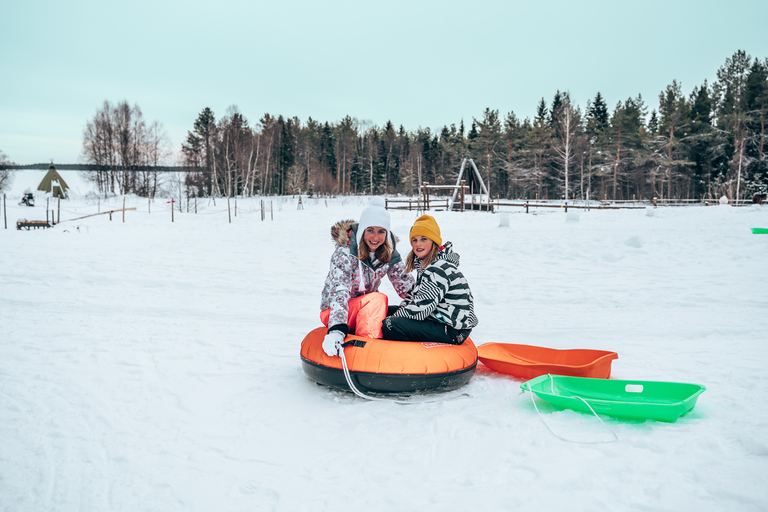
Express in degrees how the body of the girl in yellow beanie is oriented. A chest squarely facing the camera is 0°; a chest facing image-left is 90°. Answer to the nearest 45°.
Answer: approximately 90°

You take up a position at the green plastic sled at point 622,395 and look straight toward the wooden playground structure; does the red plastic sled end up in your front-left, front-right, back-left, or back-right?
front-left

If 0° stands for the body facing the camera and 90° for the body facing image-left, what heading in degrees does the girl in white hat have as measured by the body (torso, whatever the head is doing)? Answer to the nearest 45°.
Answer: approximately 315°

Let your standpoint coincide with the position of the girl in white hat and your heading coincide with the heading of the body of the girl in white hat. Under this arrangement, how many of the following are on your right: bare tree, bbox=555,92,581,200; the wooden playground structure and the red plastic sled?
0

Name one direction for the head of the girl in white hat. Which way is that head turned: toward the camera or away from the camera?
toward the camera

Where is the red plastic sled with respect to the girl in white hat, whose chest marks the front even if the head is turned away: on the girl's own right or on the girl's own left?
on the girl's own left

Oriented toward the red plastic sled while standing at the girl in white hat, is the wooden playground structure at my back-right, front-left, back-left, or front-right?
front-left
